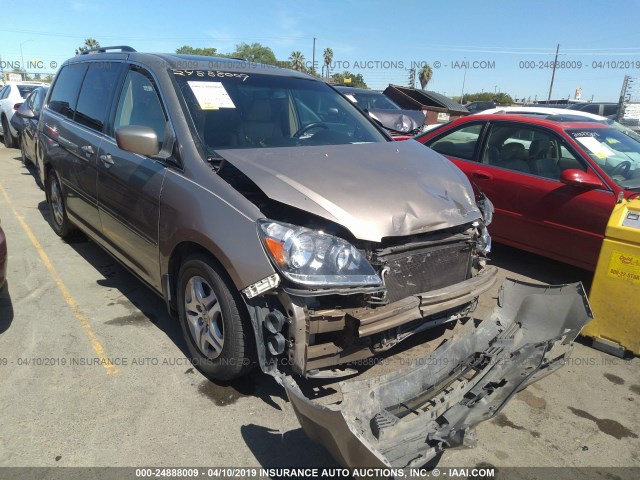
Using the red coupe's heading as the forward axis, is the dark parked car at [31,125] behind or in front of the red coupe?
behind

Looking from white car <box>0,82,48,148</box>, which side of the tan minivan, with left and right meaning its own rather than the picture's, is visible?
back

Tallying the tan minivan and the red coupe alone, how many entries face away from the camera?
0

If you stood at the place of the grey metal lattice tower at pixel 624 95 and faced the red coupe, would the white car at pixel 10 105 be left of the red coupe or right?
right

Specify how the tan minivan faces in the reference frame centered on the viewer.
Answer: facing the viewer and to the right of the viewer

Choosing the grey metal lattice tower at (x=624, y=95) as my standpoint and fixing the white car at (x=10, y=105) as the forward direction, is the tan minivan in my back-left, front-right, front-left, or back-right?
front-left

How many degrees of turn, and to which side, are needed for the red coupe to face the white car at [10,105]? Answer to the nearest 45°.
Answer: approximately 135° to its right

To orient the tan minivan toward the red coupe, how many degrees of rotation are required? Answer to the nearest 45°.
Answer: approximately 90° to its left

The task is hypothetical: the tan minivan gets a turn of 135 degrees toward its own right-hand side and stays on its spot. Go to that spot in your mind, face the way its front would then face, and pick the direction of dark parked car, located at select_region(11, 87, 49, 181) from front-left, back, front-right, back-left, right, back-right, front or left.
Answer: front-right

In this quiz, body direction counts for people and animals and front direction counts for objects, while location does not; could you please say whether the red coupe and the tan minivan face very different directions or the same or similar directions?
same or similar directions

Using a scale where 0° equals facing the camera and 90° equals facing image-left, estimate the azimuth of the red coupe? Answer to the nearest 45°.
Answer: approximately 315°

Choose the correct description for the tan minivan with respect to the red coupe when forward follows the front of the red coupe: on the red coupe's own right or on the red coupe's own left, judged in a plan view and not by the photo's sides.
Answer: on the red coupe's own right

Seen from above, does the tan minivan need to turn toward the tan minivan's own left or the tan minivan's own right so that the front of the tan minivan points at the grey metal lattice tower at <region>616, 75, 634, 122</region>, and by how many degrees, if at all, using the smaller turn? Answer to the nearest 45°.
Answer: approximately 90° to the tan minivan's own left
